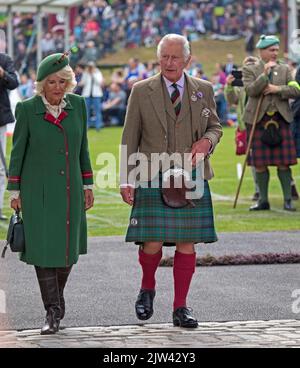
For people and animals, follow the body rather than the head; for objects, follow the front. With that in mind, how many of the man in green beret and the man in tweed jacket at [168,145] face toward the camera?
2

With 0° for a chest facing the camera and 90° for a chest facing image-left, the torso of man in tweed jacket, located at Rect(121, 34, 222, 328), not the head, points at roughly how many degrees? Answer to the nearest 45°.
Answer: approximately 0°

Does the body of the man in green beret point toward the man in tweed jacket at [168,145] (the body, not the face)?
yes

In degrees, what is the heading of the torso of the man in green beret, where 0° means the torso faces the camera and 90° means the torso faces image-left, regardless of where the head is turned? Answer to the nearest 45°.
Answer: approximately 0°

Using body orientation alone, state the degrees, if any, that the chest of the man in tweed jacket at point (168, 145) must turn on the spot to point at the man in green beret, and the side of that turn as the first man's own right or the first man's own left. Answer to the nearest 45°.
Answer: approximately 180°

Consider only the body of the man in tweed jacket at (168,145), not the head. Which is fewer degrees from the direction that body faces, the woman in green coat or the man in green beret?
the woman in green coat

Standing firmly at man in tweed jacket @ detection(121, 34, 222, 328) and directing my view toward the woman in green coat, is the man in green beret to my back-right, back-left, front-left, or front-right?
back-right

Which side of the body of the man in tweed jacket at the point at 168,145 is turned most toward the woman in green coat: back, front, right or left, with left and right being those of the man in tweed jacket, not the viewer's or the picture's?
right
